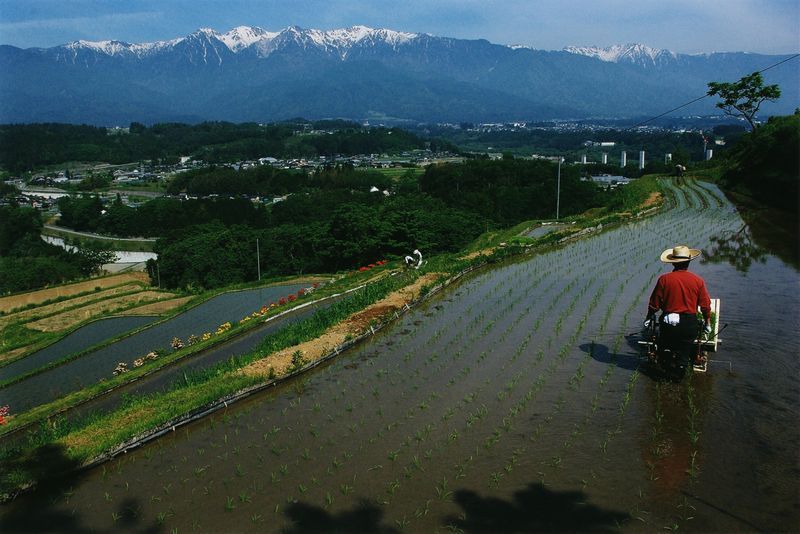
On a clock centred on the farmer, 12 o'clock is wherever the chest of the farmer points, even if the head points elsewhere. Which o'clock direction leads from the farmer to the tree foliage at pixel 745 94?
The tree foliage is roughly at 12 o'clock from the farmer.

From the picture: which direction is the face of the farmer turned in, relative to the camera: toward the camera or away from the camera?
away from the camera

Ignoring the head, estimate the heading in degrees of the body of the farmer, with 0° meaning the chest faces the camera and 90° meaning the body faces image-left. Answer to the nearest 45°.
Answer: approximately 180°
